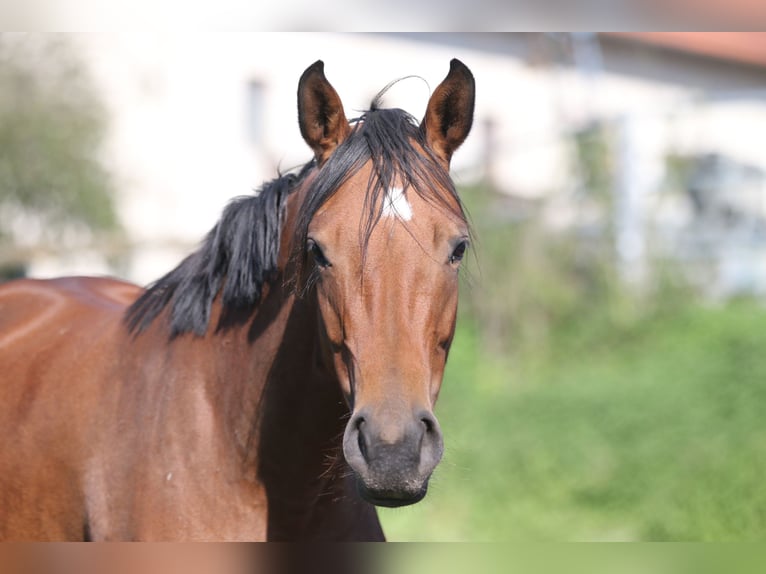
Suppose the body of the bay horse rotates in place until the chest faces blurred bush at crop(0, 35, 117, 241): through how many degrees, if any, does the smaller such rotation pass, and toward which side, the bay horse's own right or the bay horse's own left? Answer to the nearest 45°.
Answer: approximately 135° to the bay horse's own left

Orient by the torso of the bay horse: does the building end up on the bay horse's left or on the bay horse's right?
on the bay horse's left

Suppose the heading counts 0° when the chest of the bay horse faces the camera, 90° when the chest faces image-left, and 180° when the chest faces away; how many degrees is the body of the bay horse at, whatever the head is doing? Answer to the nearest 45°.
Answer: approximately 315°

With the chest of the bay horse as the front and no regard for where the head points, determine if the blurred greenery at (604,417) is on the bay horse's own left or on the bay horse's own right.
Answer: on the bay horse's own left

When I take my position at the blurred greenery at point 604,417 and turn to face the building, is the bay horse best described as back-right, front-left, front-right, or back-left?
back-left

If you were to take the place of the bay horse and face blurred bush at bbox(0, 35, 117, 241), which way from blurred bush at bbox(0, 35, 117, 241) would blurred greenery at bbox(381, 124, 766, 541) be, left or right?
right
